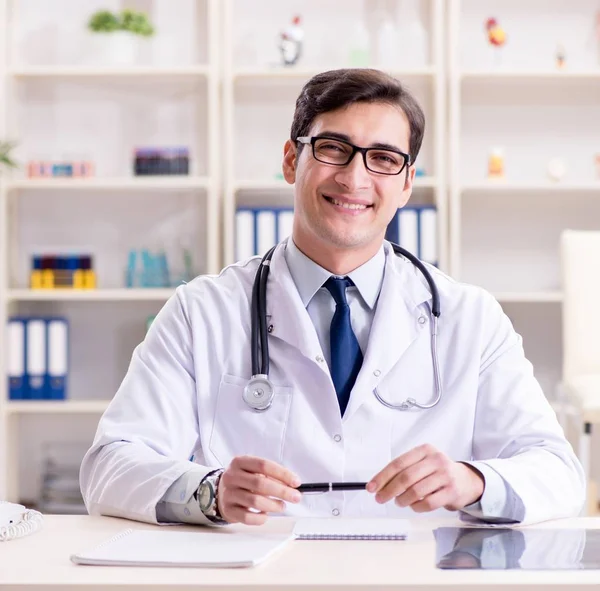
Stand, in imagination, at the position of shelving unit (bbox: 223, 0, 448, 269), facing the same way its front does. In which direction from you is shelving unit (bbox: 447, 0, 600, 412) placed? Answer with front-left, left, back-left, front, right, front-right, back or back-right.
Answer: left

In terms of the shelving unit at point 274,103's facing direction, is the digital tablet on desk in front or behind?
in front

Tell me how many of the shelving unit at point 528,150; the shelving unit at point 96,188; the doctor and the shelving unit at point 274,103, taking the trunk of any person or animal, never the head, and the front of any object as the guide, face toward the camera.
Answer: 4

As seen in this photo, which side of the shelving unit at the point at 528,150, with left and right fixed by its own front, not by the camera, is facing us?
front

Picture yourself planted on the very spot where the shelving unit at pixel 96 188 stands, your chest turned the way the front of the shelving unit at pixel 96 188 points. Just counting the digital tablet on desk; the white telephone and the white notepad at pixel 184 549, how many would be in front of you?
3

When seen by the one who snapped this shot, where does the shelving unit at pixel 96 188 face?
facing the viewer

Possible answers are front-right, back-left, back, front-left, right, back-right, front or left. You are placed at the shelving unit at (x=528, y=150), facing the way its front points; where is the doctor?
front

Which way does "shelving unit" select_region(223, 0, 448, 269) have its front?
toward the camera

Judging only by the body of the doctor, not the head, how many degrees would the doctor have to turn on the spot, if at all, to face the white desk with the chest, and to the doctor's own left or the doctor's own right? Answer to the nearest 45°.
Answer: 0° — they already face it

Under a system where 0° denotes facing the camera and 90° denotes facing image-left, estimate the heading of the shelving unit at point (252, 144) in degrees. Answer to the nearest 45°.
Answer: approximately 0°

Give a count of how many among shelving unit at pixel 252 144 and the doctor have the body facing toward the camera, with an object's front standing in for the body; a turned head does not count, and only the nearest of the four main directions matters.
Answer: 2
